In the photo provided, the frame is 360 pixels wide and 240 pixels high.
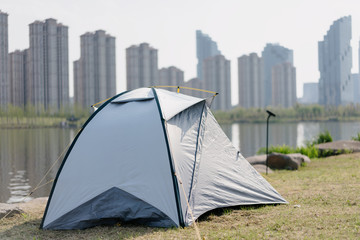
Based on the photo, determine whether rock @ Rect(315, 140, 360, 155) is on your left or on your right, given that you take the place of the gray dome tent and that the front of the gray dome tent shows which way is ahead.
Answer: on your left

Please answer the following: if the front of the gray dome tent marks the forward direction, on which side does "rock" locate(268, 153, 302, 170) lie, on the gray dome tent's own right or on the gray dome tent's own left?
on the gray dome tent's own left
